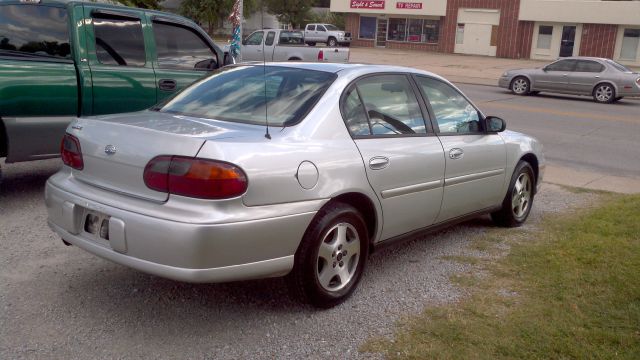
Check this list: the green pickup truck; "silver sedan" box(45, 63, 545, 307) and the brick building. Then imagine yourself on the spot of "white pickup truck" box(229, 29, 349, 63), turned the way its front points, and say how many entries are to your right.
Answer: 1

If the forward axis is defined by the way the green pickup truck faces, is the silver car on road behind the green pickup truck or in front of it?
in front

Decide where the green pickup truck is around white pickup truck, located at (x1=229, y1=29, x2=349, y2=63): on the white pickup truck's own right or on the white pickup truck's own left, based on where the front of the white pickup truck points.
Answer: on the white pickup truck's own left

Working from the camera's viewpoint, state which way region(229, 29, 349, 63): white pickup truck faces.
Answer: facing away from the viewer and to the left of the viewer

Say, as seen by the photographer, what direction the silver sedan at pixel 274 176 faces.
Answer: facing away from the viewer and to the right of the viewer

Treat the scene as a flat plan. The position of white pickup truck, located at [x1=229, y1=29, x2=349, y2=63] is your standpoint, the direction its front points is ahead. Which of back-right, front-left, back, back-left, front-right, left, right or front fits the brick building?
right

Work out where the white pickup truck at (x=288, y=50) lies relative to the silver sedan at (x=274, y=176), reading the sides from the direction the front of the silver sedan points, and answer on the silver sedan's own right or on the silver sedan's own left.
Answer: on the silver sedan's own left

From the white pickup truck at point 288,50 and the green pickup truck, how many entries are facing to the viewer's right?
1

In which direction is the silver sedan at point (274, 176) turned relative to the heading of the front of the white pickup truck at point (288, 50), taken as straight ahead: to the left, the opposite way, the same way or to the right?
to the right

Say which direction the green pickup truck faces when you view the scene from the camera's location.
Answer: facing to the right of the viewer

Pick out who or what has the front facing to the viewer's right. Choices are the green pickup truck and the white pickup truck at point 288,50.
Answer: the green pickup truck
